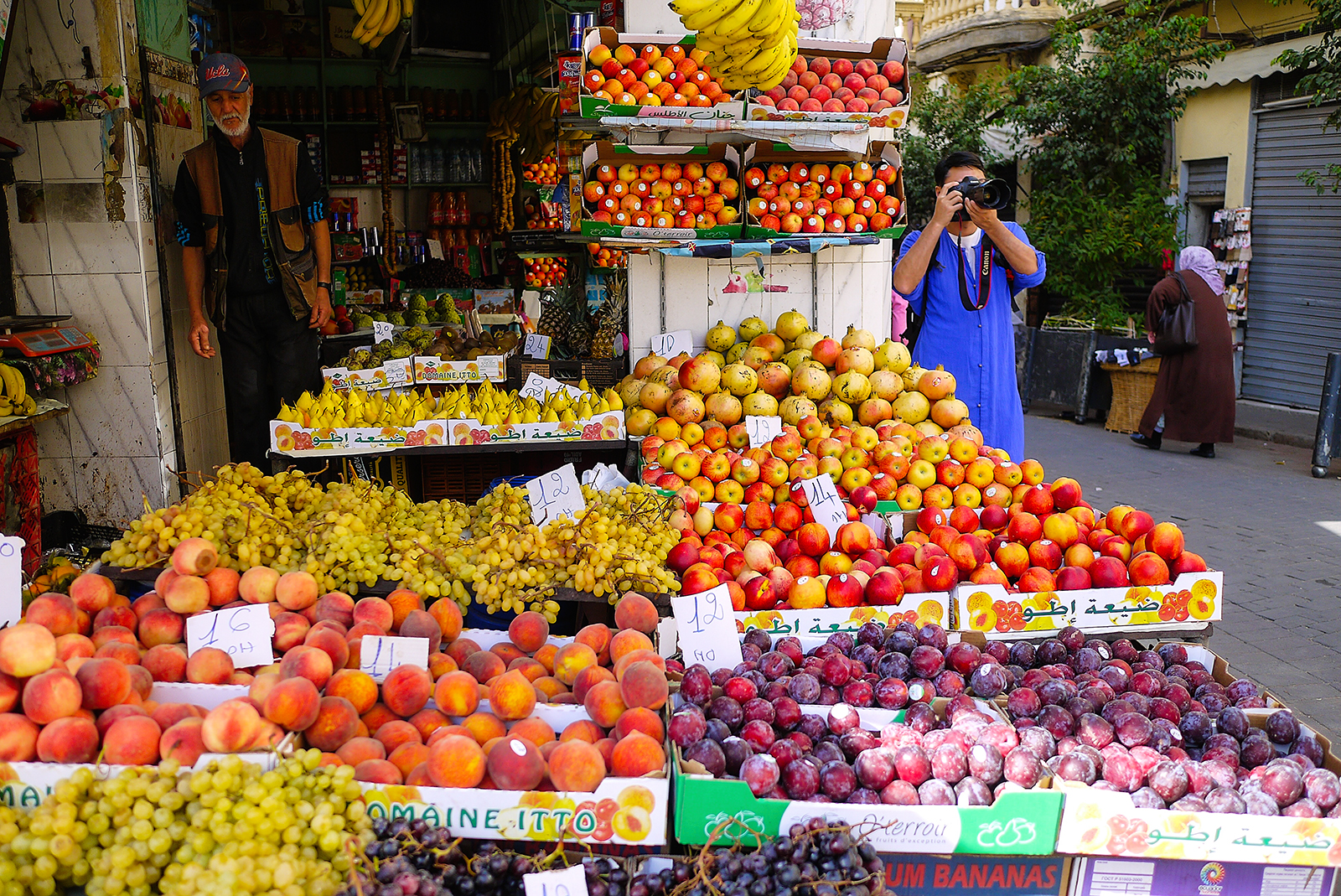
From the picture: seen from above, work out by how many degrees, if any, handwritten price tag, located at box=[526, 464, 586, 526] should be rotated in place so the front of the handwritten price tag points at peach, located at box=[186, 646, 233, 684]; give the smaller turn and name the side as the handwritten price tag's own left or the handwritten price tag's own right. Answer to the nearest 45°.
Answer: approximately 45° to the handwritten price tag's own right

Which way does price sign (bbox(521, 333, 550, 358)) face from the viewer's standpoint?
toward the camera

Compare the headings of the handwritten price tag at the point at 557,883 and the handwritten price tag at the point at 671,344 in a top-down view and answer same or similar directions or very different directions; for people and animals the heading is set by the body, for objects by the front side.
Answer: same or similar directions

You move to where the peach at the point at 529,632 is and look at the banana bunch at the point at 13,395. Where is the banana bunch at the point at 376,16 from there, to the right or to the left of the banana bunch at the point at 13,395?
right

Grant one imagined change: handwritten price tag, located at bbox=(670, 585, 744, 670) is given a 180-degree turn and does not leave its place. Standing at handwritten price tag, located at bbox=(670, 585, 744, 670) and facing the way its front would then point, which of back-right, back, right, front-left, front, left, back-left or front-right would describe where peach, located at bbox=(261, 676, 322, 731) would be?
back-left

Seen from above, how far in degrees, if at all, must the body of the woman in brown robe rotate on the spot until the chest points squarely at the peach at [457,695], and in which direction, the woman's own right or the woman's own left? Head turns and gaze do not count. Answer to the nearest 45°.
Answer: approximately 90° to the woman's own left

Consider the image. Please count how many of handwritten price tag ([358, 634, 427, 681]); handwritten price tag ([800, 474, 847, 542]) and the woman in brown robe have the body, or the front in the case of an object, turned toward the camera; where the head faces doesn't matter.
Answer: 2

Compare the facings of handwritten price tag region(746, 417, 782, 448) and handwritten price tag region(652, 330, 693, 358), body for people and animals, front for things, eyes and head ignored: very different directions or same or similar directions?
same or similar directions

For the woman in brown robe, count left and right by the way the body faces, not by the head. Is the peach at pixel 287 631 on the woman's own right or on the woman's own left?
on the woman's own left

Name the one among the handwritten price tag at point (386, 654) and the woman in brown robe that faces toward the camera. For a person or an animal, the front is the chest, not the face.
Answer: the handwritten price tag

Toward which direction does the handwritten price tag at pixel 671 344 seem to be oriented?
toward the camera

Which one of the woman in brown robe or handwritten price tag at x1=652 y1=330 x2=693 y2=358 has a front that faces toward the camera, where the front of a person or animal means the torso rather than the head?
the handwritten price tag

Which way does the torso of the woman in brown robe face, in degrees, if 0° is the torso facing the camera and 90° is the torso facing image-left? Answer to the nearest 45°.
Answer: approximately 90°

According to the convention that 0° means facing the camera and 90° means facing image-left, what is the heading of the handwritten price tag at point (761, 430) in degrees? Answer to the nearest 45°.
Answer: approximately 0°
